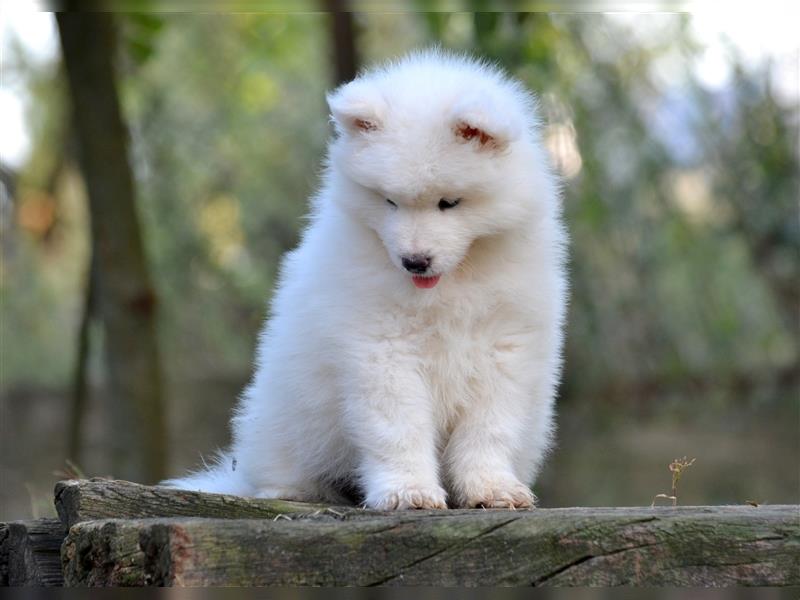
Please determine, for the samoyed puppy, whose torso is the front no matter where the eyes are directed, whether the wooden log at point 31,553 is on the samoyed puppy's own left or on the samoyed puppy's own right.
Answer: on the samoyed puppy's own right

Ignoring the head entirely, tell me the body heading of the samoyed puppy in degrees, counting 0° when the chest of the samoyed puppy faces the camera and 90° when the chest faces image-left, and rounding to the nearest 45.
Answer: approximately 315°

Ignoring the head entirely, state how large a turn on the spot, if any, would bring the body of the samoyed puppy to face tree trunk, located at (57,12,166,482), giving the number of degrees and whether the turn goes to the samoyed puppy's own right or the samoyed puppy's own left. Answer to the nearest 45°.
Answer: approximately 180°
